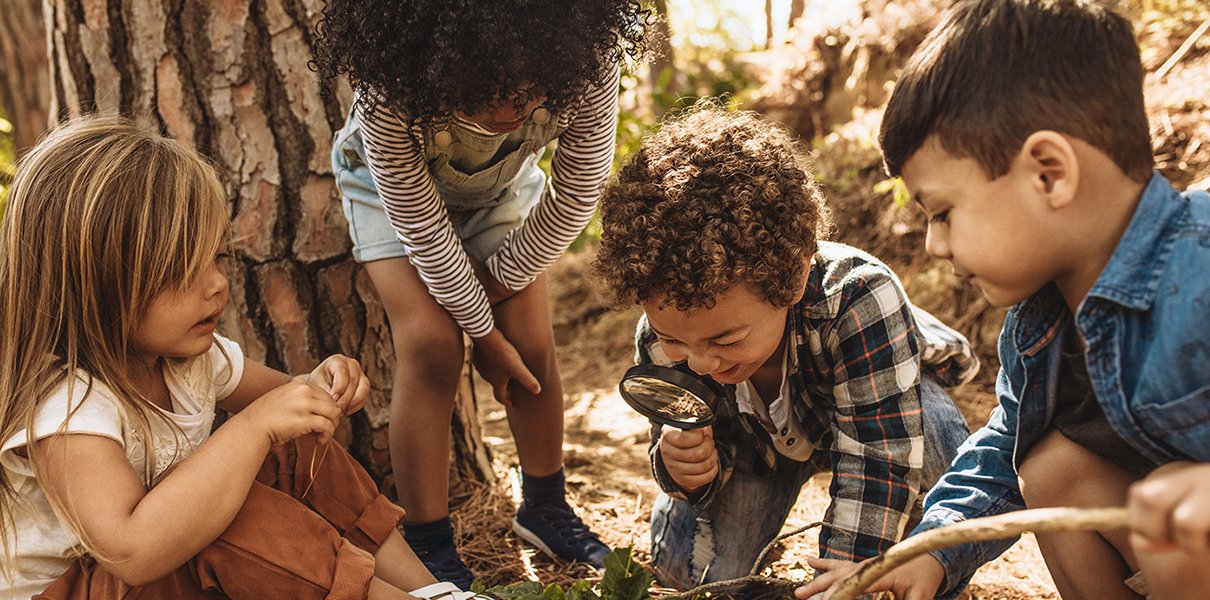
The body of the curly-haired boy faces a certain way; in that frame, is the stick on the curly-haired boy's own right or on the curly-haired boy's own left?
on the curly-haired boy's own left

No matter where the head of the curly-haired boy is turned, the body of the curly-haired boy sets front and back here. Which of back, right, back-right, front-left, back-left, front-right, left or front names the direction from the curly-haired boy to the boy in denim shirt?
left

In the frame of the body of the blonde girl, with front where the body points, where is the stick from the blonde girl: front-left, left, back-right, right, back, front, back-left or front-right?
front-right

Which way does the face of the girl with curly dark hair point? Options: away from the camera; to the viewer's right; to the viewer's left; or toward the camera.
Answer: toward the camera

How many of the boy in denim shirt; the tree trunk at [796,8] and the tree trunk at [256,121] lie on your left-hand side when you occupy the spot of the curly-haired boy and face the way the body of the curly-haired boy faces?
1

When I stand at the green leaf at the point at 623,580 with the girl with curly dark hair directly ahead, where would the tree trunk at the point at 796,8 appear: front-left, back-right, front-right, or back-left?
front-right

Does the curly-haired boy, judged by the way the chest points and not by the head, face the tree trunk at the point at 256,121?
no

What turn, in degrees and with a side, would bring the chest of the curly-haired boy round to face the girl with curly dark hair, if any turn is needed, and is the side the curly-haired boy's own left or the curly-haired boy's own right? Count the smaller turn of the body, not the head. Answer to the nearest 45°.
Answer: approximately 90° to the curly-haired boy's own right

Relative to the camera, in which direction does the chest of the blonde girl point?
to the viewer's right

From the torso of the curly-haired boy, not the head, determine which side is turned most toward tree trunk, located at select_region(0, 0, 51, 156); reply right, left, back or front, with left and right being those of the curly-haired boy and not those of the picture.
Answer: right

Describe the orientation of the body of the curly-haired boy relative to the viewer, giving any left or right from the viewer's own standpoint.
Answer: facing the viewer and to the left of the viewer

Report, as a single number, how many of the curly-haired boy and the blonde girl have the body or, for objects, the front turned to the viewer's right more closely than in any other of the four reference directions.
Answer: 1

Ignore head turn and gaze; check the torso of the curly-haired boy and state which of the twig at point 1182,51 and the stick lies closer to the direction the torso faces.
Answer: the stick

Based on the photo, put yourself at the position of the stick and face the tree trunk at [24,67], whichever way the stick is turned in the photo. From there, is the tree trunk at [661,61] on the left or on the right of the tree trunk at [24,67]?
right
